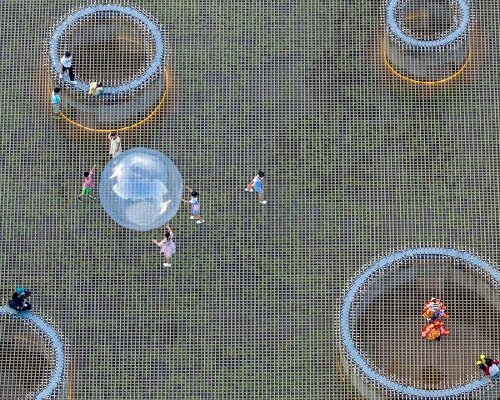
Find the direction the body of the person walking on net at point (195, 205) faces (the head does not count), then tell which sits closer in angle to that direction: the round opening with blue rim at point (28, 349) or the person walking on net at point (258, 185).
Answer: the round opening with blue rim

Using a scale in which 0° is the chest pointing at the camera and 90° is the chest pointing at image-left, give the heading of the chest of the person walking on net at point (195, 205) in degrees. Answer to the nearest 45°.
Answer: approximately 90°

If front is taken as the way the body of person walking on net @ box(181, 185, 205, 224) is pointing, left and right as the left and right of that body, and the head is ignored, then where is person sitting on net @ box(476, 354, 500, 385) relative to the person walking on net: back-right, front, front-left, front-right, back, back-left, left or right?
back

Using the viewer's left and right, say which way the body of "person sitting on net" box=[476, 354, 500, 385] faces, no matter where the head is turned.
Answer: facing away from the viewer and to the left of the viewer

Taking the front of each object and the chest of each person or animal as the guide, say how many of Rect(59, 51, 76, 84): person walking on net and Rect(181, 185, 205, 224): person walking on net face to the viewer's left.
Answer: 1

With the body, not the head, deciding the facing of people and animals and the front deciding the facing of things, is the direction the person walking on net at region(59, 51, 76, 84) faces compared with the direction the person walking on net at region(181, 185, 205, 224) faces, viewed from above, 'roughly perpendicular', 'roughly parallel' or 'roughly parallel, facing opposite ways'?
roughly perpendicular

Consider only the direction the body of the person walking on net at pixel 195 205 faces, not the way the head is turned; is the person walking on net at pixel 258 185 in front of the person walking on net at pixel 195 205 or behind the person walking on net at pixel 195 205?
behind

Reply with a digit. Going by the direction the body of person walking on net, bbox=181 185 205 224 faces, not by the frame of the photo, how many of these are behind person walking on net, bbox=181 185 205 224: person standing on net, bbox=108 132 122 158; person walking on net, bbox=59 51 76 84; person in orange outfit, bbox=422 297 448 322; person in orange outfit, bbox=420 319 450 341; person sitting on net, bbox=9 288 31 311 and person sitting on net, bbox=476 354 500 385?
3

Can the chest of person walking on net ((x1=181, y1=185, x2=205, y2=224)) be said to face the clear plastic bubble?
yes
